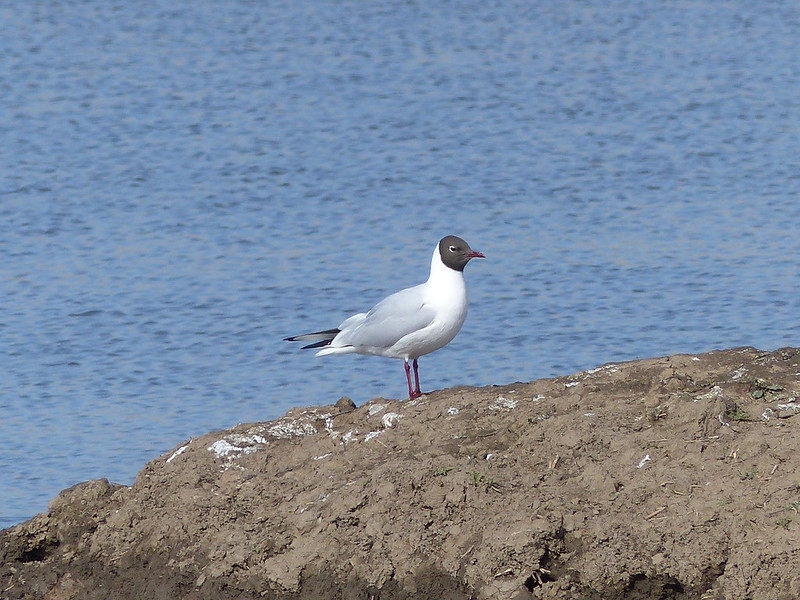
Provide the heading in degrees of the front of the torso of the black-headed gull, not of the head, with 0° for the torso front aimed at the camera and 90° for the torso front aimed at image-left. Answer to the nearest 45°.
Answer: approximately 270°
